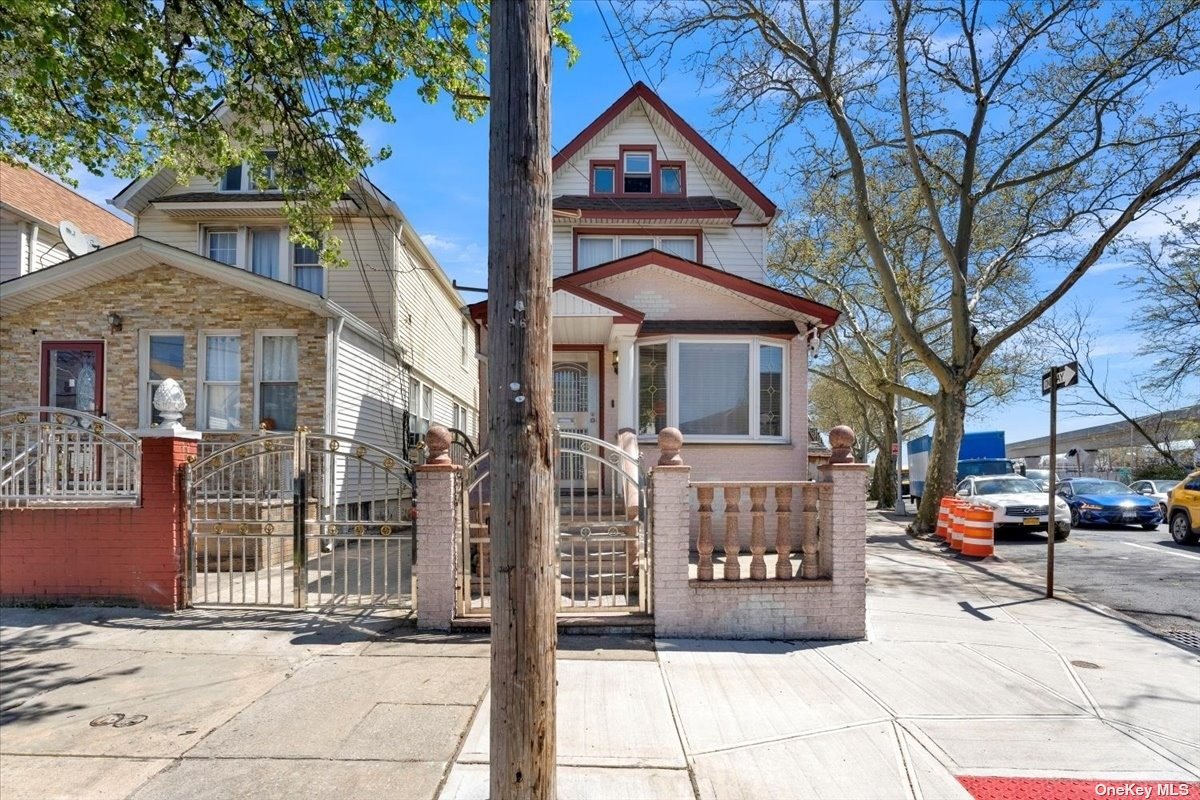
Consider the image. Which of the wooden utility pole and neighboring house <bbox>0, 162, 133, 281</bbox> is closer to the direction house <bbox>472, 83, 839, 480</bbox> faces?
the wooden utility pole

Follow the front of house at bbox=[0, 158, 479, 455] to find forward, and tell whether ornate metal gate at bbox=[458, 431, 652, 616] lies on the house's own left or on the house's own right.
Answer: on the house's own left

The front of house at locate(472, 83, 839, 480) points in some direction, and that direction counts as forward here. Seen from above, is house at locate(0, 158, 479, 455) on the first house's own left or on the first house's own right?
on the first house's own right

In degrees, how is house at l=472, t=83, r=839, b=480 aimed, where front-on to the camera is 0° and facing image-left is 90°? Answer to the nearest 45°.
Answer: approximately 0°

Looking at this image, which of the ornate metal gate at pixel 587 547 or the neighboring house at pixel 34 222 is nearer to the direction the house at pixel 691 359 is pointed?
the ornate metal gate

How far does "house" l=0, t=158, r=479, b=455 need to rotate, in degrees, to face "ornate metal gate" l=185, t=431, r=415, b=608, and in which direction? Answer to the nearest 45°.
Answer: approximately 45° to its left

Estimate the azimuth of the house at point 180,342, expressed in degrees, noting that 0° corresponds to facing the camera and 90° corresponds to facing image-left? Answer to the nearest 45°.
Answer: approximately 45°

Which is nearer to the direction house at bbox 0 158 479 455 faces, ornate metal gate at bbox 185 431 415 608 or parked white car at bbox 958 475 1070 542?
the ornate metal gate
